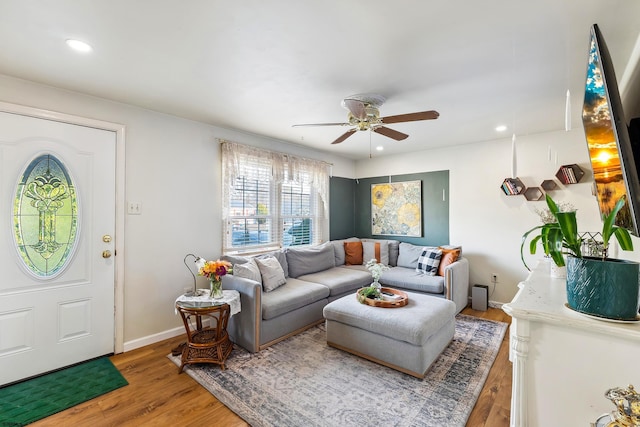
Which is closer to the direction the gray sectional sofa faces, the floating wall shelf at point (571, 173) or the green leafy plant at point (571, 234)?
the green leafy plant

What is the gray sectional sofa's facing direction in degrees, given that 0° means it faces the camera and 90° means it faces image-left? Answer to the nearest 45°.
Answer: approximately 315°

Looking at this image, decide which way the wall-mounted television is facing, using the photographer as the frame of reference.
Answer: facing to the left of the viewer

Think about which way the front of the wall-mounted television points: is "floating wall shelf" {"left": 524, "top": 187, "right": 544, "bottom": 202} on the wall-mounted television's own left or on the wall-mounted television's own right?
on the wall-mounted television's own right

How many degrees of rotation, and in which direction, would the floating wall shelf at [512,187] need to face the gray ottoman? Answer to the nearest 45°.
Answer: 0° — it already faces it
